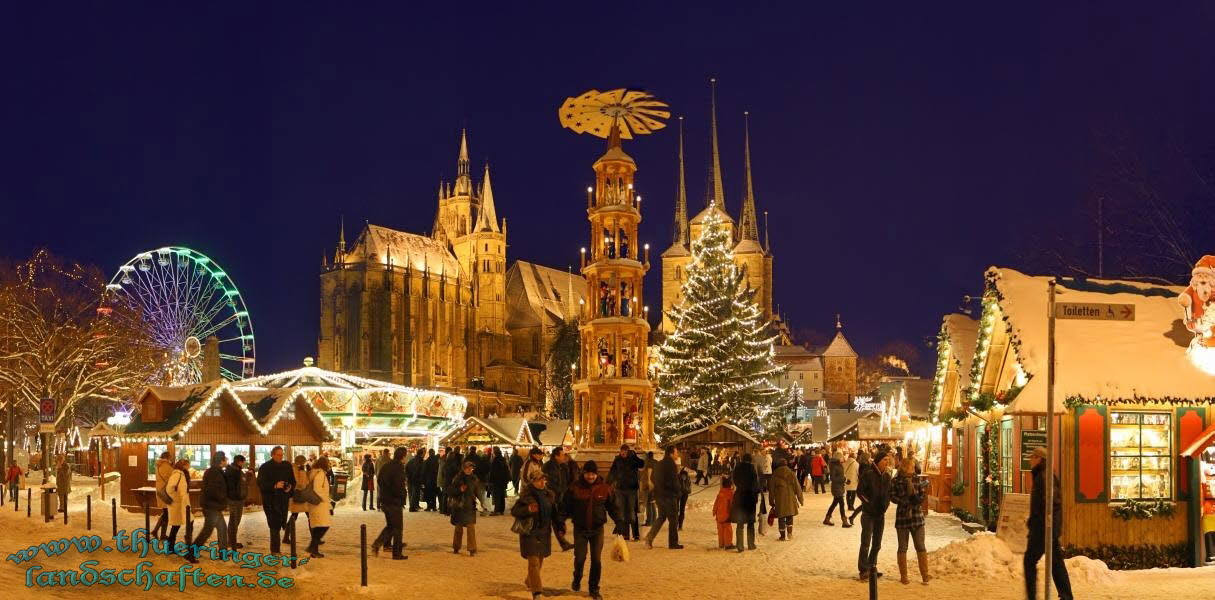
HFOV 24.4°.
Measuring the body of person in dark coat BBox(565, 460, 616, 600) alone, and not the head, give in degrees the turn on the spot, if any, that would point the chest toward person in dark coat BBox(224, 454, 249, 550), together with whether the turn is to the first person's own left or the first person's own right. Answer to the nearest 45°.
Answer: approximately 135° to the first person's own right

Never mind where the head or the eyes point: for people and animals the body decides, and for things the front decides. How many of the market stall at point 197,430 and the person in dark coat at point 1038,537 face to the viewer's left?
1

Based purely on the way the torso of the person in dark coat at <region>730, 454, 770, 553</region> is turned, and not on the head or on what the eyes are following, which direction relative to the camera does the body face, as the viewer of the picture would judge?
away from the camera

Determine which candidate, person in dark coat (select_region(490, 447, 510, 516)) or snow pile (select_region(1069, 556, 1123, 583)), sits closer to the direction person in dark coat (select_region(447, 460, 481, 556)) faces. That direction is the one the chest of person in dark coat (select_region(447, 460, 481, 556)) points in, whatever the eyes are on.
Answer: the snow pile

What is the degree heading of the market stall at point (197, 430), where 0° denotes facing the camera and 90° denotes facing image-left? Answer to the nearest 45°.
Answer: approximately 315°

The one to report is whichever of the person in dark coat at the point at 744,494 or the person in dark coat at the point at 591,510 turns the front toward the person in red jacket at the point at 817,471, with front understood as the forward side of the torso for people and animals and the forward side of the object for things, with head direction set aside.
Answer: the person in dark coat at the point at 744,494
